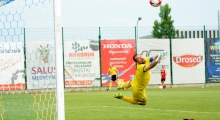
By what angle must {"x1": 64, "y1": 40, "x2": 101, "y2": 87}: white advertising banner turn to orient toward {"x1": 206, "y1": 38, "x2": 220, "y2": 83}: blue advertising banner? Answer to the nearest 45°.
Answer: approximately 90° to its left

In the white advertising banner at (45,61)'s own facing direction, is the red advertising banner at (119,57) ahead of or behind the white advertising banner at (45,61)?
behind

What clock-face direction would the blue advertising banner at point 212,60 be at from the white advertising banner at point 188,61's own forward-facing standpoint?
The blue advertising banner is roughly at 8 o'clock from the white advertising banner.

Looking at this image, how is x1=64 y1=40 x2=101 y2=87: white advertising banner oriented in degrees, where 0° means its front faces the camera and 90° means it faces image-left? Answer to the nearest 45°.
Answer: approximately 0°

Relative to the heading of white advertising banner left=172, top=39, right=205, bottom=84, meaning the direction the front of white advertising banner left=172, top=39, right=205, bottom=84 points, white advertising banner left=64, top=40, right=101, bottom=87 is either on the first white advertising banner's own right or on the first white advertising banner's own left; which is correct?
on the first white advertising banner's own right

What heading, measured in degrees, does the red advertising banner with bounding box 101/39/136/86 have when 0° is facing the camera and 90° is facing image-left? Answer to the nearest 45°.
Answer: approximately 0°
